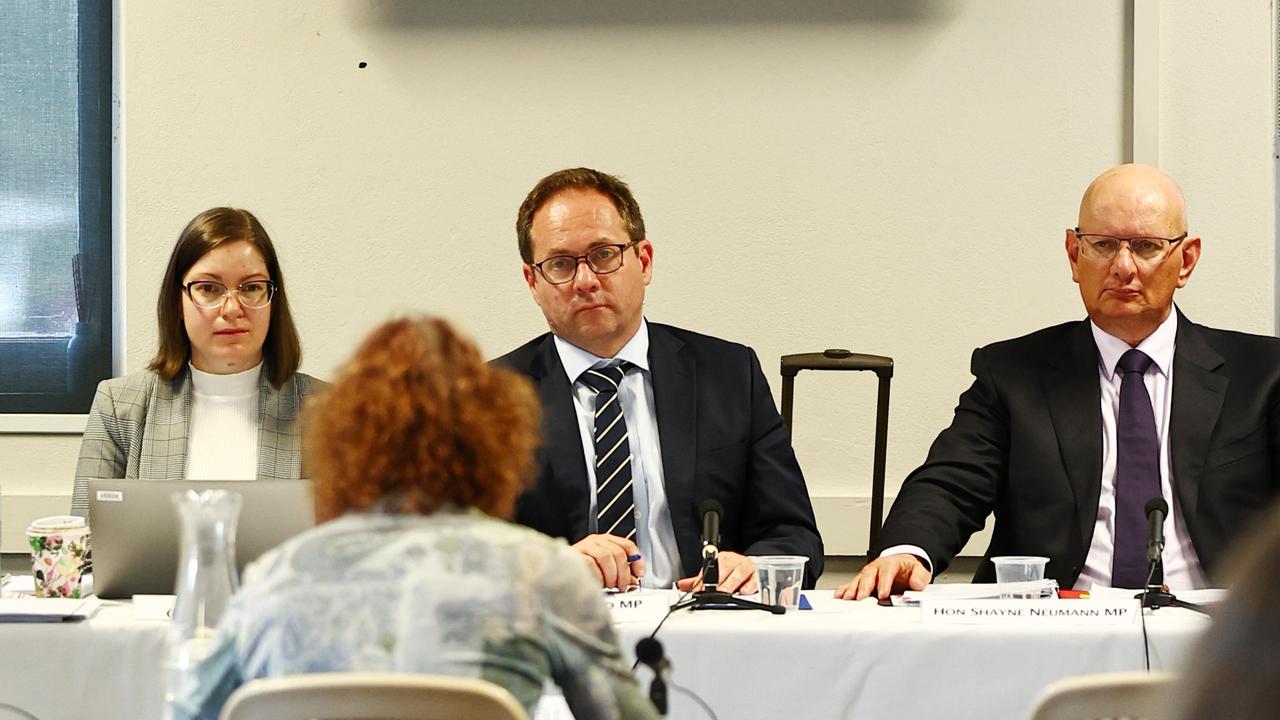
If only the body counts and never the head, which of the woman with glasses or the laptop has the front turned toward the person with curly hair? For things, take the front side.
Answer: the woman with glasses

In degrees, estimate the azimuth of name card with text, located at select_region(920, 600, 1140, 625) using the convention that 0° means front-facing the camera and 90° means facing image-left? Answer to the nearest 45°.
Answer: approximately 0°

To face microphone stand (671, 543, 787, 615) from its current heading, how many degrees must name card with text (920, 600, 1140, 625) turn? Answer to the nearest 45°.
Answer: approximately 90° to its right

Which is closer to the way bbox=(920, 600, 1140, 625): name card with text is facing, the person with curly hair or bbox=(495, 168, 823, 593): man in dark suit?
the person with curly hair

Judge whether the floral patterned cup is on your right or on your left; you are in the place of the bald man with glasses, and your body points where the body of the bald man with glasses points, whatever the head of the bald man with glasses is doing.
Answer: on your right

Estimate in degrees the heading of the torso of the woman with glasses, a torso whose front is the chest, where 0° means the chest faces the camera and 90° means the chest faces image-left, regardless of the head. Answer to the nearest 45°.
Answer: approximately 0°

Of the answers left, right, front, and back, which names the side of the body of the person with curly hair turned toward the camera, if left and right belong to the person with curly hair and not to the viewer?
back

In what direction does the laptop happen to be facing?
away from the camera

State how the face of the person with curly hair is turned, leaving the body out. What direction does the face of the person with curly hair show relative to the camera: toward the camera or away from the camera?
away from the camera

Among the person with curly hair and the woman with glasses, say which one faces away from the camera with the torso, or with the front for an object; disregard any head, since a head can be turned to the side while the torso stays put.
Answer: the person with curly hair

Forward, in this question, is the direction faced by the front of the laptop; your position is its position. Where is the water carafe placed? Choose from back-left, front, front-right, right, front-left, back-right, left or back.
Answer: back

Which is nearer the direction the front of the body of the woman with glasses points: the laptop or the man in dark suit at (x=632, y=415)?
the laptop

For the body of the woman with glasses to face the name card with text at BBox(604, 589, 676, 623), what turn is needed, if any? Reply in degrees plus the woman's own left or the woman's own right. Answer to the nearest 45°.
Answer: approximately 45° to the woman's own left

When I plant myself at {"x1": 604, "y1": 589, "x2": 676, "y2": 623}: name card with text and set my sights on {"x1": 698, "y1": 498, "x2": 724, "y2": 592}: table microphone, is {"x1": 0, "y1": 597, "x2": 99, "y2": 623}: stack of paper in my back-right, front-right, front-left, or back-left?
back-left

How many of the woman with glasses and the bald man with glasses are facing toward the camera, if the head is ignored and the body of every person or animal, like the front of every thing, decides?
2
